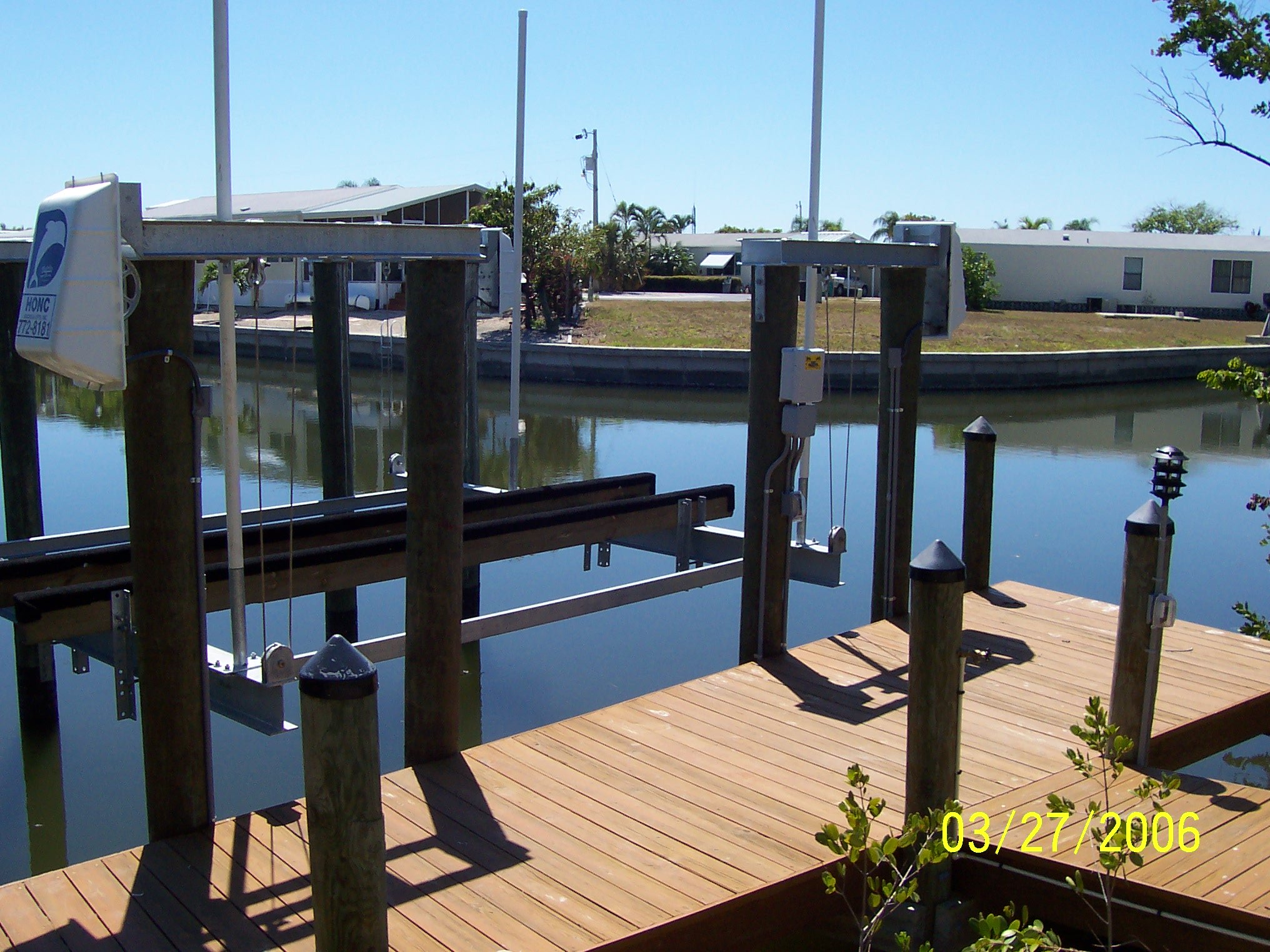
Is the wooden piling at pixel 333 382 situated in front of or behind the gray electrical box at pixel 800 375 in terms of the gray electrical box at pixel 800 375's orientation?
behind

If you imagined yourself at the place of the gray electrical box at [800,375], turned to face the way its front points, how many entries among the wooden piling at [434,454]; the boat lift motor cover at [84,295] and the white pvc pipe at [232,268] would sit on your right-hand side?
3

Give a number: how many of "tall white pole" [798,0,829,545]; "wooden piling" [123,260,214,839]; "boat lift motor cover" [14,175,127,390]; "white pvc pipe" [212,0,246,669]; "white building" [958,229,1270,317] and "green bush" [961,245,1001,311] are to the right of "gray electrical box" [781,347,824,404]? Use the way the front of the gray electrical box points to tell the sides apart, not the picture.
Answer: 3

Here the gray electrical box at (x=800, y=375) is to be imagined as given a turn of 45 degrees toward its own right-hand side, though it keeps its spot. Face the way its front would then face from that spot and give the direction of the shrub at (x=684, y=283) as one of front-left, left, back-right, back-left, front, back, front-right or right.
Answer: back

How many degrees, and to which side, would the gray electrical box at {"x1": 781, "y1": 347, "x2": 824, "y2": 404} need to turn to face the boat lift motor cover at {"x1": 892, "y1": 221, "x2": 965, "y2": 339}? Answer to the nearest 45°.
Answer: approximately 90° to its left

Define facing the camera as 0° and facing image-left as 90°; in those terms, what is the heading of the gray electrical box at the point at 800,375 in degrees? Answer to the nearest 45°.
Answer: approximately 315°

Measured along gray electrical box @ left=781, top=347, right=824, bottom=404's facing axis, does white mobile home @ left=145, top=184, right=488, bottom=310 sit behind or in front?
behind

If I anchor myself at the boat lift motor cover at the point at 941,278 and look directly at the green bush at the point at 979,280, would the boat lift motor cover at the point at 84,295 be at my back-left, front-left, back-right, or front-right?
back-left

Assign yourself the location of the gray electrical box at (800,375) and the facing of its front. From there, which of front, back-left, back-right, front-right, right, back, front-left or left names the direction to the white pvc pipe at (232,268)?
right

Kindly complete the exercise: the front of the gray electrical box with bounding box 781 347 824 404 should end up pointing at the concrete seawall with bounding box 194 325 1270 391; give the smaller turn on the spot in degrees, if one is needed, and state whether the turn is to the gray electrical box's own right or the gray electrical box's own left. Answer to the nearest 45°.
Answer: approximately 135° to the gray electrical box's own left

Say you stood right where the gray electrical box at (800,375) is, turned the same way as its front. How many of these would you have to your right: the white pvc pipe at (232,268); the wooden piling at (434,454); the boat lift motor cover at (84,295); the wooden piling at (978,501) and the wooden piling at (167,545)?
4

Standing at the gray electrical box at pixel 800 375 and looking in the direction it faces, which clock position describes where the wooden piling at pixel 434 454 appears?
The wooden piling is roughly at 3 o'clock from the gray electrical box.
